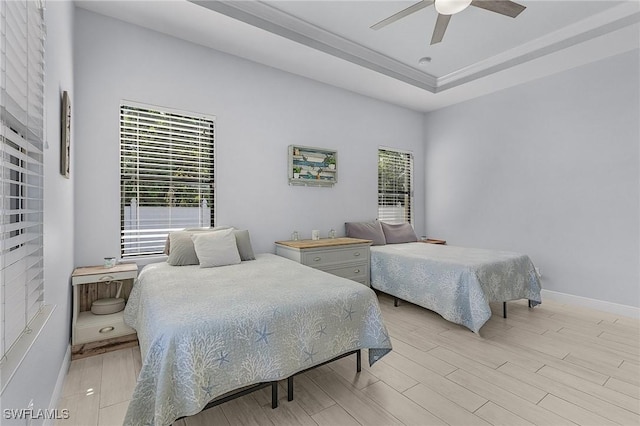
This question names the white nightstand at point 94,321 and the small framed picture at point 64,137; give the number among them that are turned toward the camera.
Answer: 1

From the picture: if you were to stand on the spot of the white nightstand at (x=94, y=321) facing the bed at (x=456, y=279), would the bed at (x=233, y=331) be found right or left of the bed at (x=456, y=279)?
right

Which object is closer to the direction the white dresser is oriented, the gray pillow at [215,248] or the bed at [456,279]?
the bed

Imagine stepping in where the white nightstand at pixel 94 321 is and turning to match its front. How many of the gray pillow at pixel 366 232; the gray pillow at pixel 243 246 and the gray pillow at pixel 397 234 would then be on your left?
3

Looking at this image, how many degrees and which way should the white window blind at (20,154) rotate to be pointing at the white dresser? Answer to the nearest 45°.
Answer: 0° — it already faces it

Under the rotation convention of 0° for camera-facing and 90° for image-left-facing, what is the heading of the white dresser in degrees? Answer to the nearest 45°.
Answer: approximately 315°

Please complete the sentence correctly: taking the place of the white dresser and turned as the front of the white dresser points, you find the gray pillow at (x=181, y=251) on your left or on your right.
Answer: on your right

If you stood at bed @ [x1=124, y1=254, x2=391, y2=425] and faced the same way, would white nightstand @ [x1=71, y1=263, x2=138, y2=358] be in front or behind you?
behind

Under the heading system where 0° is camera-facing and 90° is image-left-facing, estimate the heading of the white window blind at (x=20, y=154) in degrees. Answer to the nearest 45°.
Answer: approximately 270°

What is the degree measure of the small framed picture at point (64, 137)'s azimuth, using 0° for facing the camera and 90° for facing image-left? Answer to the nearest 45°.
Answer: approximately 270°

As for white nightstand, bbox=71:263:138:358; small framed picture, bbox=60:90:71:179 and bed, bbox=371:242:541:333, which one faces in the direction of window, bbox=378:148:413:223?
the small framed picture
